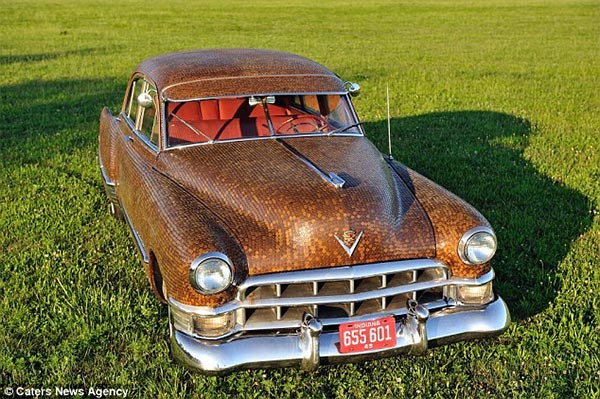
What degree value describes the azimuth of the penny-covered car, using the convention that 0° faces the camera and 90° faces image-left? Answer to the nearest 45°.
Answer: approximately 315°
